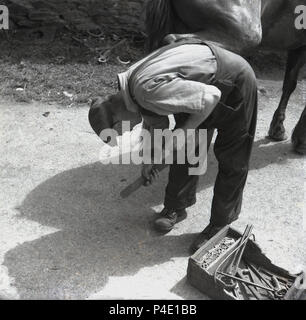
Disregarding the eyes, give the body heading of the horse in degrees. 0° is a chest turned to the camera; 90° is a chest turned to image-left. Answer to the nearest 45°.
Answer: approximately 270°
